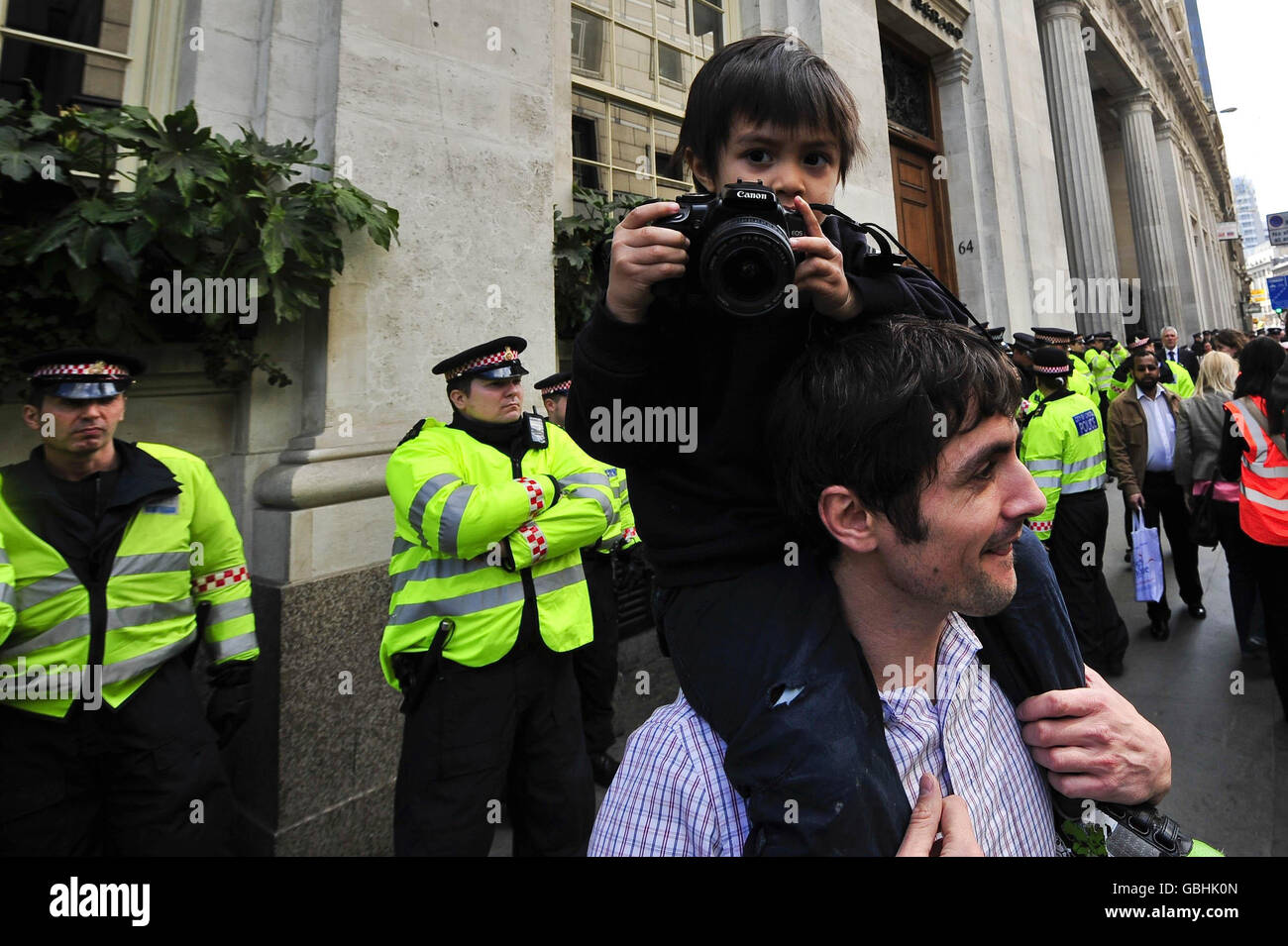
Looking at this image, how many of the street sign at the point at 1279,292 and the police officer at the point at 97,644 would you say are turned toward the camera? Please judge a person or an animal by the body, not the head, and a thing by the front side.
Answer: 2

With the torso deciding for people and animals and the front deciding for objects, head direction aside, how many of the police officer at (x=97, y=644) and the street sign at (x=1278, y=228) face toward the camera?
2

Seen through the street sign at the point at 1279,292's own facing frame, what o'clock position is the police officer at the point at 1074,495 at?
The police officer is roughly at 12 o'clock from the street sign.

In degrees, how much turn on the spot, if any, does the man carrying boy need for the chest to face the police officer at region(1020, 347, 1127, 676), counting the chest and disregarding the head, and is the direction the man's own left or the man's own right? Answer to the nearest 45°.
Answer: approximately 135° to the man's own left

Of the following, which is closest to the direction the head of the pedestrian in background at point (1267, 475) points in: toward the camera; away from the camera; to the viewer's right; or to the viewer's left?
away from the camera

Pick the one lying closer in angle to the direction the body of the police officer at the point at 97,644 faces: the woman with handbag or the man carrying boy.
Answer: the man carrying boy
